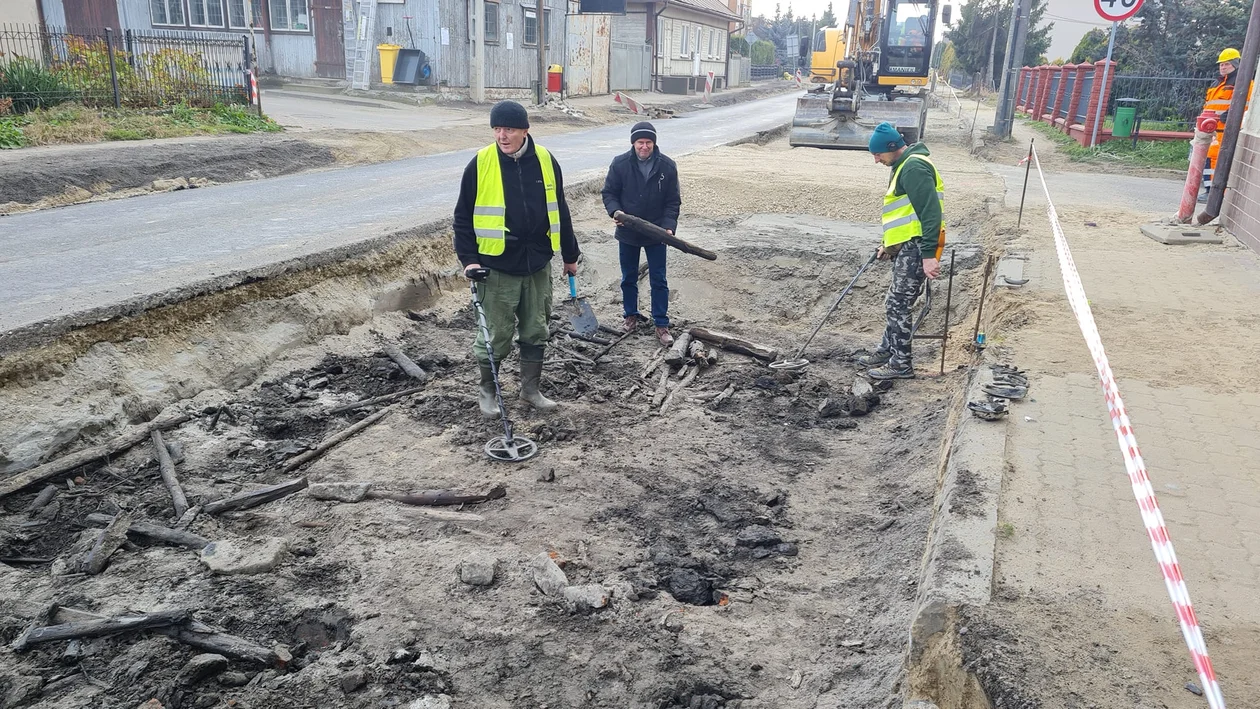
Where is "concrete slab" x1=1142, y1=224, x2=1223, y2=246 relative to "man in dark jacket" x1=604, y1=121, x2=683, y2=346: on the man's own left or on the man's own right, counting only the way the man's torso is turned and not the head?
on the man's own left

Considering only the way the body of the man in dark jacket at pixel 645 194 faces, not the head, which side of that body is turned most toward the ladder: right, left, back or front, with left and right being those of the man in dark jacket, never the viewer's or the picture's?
back

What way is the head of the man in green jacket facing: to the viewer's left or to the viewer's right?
to the viewer's left

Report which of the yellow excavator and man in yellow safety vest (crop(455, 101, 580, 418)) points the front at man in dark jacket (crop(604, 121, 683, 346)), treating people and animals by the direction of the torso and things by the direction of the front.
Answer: the yellow excavator

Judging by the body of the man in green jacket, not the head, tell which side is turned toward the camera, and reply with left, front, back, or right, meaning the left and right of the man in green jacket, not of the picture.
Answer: left

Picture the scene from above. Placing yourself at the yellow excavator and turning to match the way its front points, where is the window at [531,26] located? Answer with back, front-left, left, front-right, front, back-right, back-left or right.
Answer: back-right

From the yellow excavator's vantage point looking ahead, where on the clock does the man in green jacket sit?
The man in green jacket is roughly at 12 o'clock from the yellow excavator.

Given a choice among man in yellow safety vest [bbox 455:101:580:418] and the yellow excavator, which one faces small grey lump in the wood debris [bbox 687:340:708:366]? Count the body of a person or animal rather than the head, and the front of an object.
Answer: the yellow excavator

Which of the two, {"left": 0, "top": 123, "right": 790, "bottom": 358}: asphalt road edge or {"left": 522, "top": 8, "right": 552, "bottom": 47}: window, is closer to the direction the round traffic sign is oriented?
the asphalt road edge

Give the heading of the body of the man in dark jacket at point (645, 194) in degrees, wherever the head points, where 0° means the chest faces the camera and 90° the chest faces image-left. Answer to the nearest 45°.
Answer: approximately 0°
